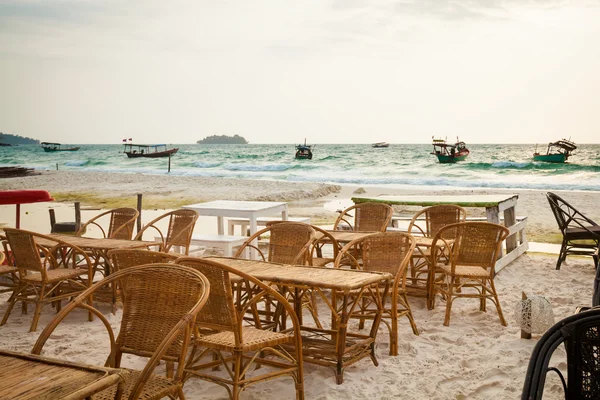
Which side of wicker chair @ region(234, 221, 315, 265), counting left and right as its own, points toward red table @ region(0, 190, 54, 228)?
right

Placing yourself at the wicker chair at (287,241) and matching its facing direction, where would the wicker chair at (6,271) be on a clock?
the wicker chair at (6,271) is roughly at 2 o'clock from the wicker chair at (287,241).

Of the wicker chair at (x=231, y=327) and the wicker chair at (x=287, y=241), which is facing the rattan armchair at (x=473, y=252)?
the wicker chair at (x=231, y=327)

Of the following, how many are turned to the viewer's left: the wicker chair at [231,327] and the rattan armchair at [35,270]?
0

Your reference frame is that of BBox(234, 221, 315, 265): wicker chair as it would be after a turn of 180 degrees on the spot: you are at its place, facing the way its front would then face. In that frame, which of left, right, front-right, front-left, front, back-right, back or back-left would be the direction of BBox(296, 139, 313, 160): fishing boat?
front-left

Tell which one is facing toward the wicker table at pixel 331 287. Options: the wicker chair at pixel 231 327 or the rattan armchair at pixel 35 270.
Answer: the wicker chair

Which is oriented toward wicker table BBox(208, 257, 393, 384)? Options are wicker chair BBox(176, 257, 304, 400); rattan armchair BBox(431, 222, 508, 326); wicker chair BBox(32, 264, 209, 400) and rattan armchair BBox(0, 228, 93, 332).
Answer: wicker chair BBox(176, 257, 304, 400)

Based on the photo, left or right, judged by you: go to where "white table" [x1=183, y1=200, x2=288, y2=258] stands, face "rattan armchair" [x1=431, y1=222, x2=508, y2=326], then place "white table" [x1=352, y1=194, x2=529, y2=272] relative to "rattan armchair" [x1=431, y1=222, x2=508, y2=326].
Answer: left

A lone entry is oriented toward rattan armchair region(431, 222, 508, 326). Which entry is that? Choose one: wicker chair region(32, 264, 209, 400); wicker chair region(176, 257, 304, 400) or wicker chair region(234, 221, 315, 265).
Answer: wicker chair region(176, 257, 304, 400)
